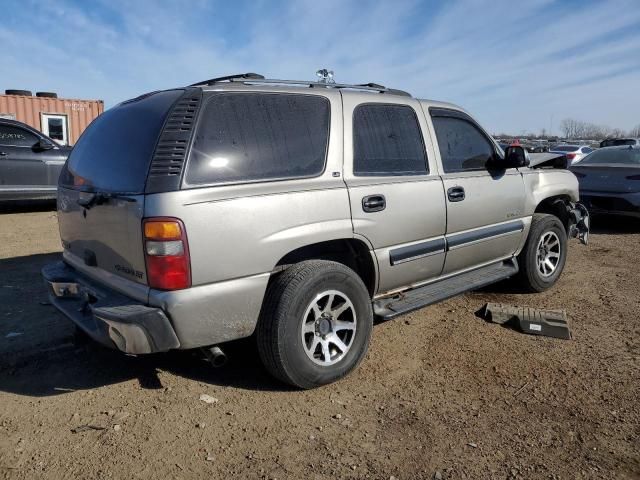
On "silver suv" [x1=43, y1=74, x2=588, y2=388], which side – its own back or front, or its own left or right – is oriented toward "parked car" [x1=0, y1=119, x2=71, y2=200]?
left

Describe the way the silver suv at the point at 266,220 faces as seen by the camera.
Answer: facing away from the viewer and to the right of the viewer

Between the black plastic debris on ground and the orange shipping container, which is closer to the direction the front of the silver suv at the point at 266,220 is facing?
the black plastic debris on ground

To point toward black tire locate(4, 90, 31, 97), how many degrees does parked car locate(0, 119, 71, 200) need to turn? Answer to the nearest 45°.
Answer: approximately 90° to its left

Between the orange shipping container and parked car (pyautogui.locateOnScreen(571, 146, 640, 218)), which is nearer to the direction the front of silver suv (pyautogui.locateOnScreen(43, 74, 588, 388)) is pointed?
the parked car

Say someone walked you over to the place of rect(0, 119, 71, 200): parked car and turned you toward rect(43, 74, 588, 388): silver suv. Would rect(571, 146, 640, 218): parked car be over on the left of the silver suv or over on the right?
left

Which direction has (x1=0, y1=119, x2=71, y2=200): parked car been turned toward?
to the viewer's right
